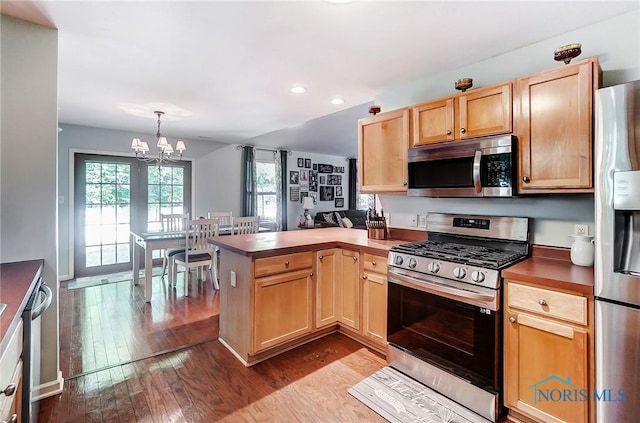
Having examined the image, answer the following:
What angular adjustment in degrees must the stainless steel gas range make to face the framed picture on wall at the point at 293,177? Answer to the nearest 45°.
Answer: approximately 90° to its right

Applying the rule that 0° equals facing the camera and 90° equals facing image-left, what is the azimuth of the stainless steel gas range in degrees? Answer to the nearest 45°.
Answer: approximately 45°

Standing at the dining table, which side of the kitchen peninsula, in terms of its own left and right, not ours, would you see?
back

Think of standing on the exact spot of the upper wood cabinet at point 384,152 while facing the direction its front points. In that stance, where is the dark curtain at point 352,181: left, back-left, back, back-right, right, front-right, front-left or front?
back-right

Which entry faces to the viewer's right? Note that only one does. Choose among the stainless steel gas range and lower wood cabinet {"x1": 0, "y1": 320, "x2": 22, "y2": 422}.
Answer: the lower wood cabinet

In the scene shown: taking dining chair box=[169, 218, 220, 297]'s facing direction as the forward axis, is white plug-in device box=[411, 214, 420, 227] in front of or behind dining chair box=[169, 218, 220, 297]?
behind

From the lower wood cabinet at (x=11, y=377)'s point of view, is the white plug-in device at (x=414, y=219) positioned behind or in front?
in front

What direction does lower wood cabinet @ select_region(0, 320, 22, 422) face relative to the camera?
to the viewer's right

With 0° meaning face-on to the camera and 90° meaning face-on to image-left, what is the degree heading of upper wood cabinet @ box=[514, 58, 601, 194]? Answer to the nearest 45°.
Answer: approximately 45°

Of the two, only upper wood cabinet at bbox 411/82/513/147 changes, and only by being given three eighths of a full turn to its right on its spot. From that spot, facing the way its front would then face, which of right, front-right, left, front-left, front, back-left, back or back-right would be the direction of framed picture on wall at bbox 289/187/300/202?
front-left

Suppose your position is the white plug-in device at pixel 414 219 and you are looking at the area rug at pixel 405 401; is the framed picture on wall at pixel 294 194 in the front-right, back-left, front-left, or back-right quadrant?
back-right

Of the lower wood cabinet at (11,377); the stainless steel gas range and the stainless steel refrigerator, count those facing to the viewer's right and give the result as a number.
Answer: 1

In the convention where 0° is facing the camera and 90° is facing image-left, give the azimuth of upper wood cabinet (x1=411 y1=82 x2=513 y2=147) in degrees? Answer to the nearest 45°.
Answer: approximately 45°
